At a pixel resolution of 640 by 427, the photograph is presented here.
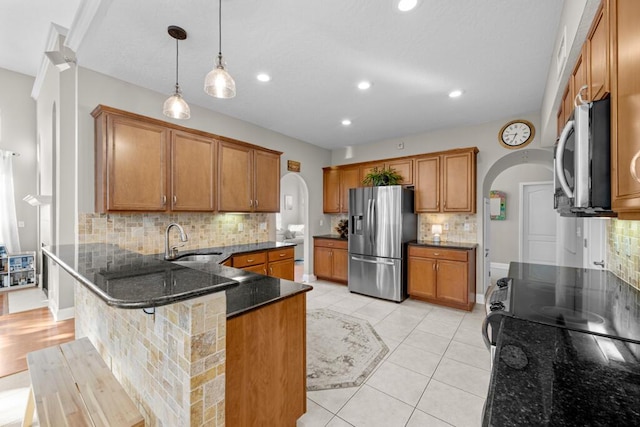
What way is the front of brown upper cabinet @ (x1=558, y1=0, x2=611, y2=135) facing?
to the viewer's left

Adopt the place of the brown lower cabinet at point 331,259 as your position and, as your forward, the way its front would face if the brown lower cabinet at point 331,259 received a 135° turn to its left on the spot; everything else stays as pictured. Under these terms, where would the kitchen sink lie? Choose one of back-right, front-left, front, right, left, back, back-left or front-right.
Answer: back-right

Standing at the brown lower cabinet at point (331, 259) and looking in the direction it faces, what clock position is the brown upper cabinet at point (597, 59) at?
The brown upper cabinet is roughly at 10 o'clock from the brown lower cabinet.

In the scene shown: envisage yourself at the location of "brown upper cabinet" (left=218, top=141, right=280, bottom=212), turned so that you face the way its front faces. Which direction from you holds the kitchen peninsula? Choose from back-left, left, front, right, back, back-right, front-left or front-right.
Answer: front-right

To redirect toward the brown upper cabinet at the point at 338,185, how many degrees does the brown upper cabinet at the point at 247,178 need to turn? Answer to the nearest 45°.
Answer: approximately 90° to its left

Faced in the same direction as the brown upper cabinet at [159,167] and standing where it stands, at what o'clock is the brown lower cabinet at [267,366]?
The brown lower cabinet is roughly at 1 o'clock from the brown upper cabinet.

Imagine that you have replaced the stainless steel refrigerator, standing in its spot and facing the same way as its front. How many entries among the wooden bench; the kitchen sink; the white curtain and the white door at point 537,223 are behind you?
1

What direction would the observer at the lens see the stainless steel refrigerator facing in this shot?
facing the viewer and to the left of the viewer

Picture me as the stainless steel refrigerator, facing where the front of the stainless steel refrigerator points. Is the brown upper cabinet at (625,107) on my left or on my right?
on my left

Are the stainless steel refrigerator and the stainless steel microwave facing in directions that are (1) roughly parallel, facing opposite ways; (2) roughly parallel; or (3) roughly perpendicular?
roughly perpendicular

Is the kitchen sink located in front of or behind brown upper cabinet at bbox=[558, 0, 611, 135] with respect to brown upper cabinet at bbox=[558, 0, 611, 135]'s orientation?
in front

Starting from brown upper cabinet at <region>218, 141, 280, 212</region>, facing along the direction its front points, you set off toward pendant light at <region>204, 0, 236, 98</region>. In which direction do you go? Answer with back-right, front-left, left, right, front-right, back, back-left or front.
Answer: front-right
